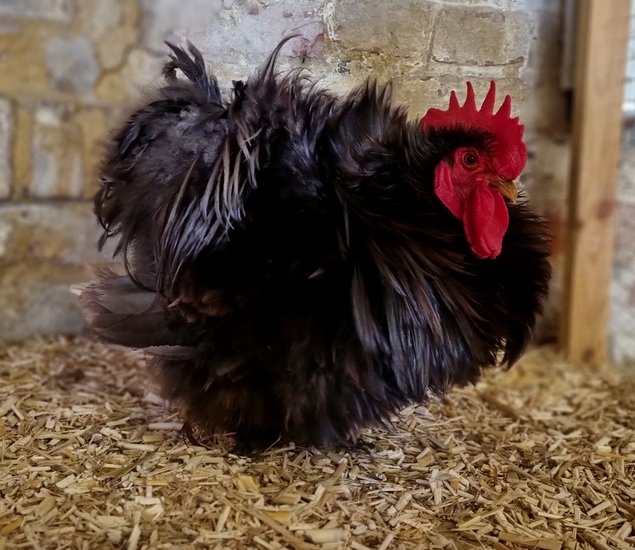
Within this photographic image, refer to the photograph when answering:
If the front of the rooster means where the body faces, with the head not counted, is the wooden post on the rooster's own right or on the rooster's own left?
on the rooster's own left

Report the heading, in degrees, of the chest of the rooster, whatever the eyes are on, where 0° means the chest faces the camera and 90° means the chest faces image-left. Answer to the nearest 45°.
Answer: approximately 270°
